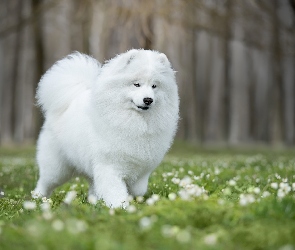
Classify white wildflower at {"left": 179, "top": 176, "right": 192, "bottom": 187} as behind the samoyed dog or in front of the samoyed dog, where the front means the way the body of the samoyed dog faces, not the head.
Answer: in front

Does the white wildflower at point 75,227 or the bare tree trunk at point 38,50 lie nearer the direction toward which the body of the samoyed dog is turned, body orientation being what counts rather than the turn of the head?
the white wildflower

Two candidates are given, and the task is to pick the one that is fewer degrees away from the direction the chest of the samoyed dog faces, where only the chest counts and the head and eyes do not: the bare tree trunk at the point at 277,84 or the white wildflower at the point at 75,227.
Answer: the white wildflower

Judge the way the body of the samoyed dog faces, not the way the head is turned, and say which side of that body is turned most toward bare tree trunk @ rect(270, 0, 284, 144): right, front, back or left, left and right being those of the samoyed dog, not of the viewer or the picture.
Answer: left

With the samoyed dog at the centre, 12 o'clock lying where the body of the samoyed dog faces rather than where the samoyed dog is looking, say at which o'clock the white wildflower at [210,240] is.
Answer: The white wildflower is roughly at 1 o'clock from the samoyed dog.

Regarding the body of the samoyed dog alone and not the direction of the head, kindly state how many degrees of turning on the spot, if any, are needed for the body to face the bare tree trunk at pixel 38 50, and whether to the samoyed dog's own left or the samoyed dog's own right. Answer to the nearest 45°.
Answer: approximately 135° to the samoyed dog's own left

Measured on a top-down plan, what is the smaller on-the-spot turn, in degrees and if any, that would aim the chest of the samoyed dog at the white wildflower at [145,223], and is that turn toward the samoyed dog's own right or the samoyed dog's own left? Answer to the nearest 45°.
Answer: approximately 45° to the samoyed dog's own right

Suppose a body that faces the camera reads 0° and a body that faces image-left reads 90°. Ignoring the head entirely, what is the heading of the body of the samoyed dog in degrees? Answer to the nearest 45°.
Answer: approximately 315°

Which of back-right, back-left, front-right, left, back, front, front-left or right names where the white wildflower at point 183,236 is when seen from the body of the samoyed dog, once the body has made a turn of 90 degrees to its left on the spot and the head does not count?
back-right

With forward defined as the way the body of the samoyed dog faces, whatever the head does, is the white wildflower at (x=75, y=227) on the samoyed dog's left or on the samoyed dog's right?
on the samoyed dog's right
